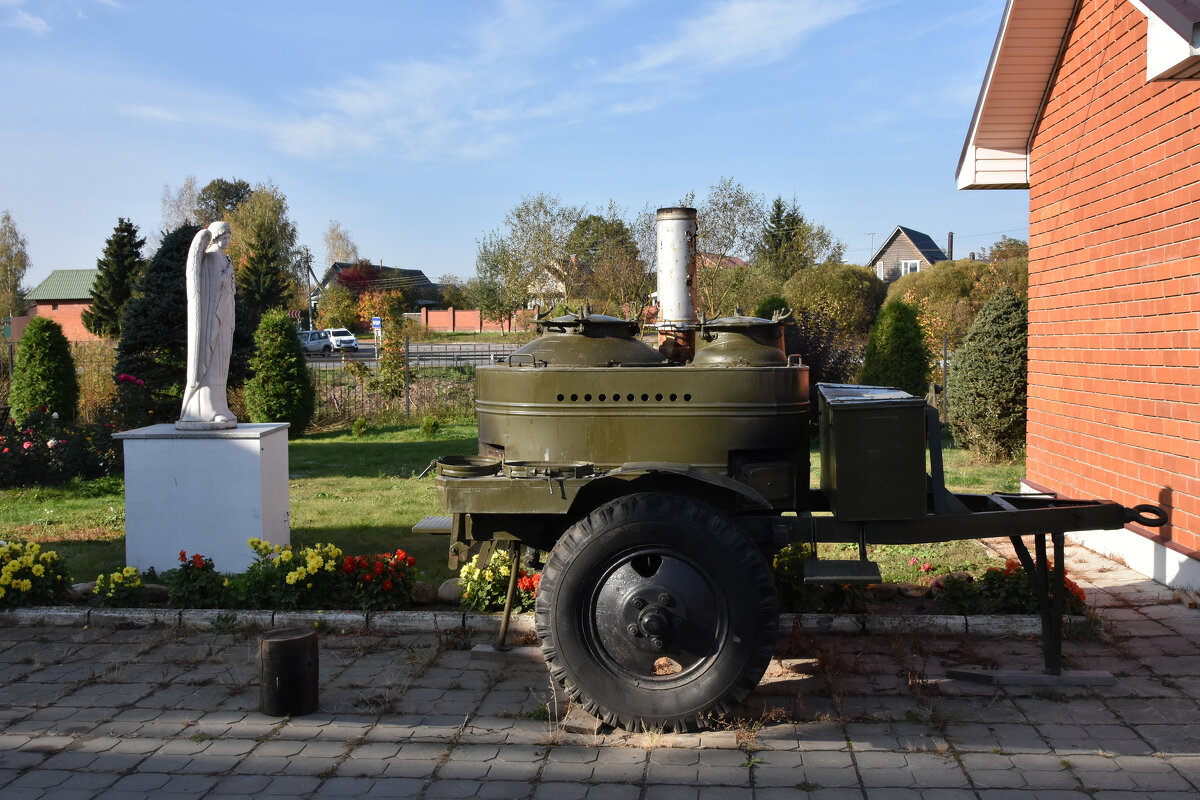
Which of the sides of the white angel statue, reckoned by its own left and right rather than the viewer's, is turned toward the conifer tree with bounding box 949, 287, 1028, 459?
front

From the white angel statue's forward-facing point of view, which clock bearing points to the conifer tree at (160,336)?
The conifer tree is roughly at 9 o'clock from the white angel statue.

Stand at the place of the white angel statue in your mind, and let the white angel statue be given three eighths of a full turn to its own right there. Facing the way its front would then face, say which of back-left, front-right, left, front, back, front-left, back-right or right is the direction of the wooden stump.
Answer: front-left

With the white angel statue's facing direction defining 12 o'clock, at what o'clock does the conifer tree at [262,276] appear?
The conifer tree is roughly at 9 o'clock from the white angel statue.

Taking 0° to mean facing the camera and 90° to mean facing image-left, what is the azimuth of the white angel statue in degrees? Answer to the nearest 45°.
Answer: approximately 270°

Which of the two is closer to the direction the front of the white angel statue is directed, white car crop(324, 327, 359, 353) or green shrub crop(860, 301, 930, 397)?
the green shrub

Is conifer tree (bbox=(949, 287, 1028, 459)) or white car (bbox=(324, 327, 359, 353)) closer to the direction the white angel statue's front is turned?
the conifer tree

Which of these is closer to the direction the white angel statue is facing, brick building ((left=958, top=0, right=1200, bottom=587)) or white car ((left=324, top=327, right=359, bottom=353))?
the brick building

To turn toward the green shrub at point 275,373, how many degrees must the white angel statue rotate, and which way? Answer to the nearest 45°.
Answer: approximately 90° to its left

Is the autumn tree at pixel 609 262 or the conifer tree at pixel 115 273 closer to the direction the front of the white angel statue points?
the autumn tree

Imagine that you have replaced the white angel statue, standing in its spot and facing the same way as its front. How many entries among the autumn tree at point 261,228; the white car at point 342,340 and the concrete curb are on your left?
2

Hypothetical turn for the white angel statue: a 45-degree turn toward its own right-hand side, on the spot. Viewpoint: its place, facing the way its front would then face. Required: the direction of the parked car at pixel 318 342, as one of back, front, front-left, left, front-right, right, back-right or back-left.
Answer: back-left

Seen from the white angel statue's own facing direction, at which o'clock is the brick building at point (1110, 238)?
The brick building is roughly at 1 o'clock from the white angel statue.

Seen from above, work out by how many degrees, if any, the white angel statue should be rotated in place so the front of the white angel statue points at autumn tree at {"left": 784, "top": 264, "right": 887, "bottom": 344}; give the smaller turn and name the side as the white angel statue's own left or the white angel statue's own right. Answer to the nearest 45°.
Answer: approximately 45° to the white angel statue's own left

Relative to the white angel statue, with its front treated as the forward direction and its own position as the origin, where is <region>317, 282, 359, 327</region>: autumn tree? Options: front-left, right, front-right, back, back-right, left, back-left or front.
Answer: left
